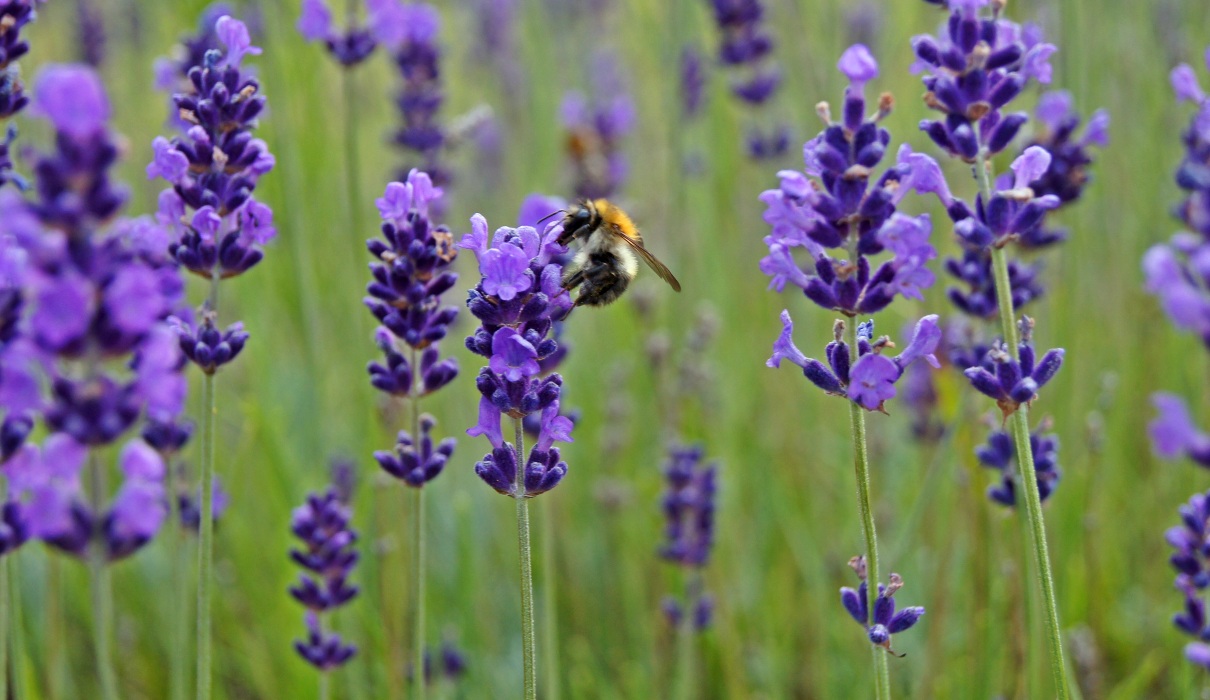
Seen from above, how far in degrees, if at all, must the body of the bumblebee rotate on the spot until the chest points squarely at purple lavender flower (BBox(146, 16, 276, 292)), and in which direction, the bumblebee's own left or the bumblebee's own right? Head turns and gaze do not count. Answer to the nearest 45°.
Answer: approximately 45° to the bumblebee's own left

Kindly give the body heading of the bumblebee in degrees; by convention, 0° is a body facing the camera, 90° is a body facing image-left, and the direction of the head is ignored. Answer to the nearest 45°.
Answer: approximately 90°

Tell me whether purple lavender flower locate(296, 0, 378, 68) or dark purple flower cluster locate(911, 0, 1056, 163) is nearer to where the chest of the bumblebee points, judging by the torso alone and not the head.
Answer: the purple lavender flower

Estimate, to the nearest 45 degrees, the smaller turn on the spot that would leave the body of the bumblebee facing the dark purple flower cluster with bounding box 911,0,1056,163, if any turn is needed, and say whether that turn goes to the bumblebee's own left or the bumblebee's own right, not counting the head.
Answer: approximately 135° to the bumblebee's own left

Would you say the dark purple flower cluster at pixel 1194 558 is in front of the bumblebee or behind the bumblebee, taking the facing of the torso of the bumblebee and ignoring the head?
behind

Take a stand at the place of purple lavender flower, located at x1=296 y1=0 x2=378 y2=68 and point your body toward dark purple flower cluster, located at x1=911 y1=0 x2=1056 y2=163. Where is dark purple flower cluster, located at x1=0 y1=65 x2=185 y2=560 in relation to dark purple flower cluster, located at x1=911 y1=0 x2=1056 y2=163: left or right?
right

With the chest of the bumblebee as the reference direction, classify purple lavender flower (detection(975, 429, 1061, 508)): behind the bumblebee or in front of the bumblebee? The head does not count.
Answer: behind
